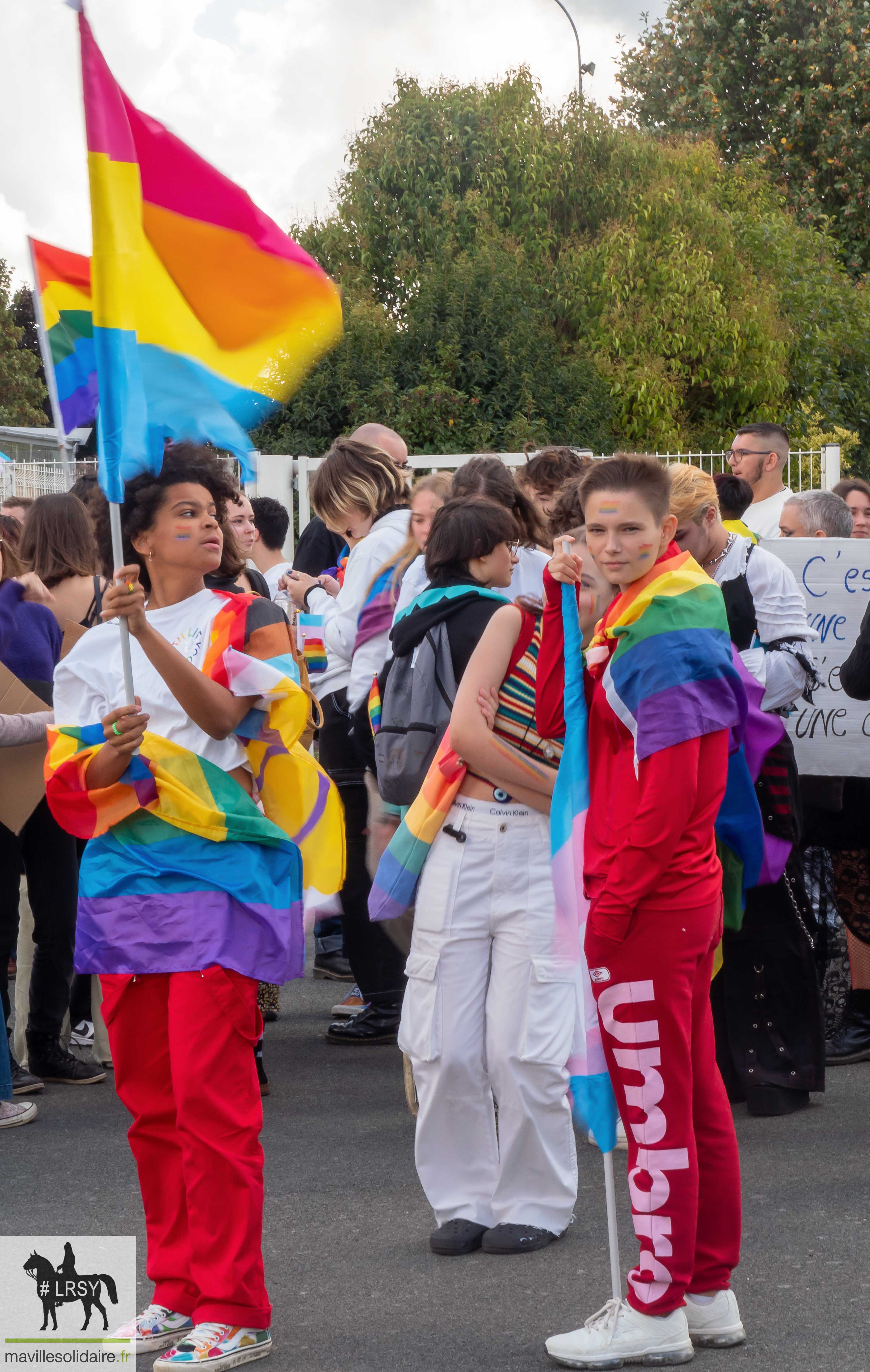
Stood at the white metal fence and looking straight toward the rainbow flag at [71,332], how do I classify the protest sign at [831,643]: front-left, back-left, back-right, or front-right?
front-left

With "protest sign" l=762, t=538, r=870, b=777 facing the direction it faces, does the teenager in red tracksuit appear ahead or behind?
ahead

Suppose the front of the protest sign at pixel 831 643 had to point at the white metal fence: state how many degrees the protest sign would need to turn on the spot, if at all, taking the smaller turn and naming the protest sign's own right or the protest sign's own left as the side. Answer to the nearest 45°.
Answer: approximately 135° to the protest sign's own right

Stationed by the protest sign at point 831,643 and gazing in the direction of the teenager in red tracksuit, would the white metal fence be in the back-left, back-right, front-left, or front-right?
back-right

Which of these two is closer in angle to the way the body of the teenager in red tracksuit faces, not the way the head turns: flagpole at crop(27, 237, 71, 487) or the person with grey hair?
the flagpole

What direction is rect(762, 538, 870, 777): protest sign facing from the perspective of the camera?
toward the camera

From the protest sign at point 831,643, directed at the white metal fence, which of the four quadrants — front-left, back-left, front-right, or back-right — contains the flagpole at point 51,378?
front-left
